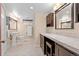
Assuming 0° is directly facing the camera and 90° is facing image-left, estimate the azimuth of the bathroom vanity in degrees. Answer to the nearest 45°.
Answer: approximately 45°
